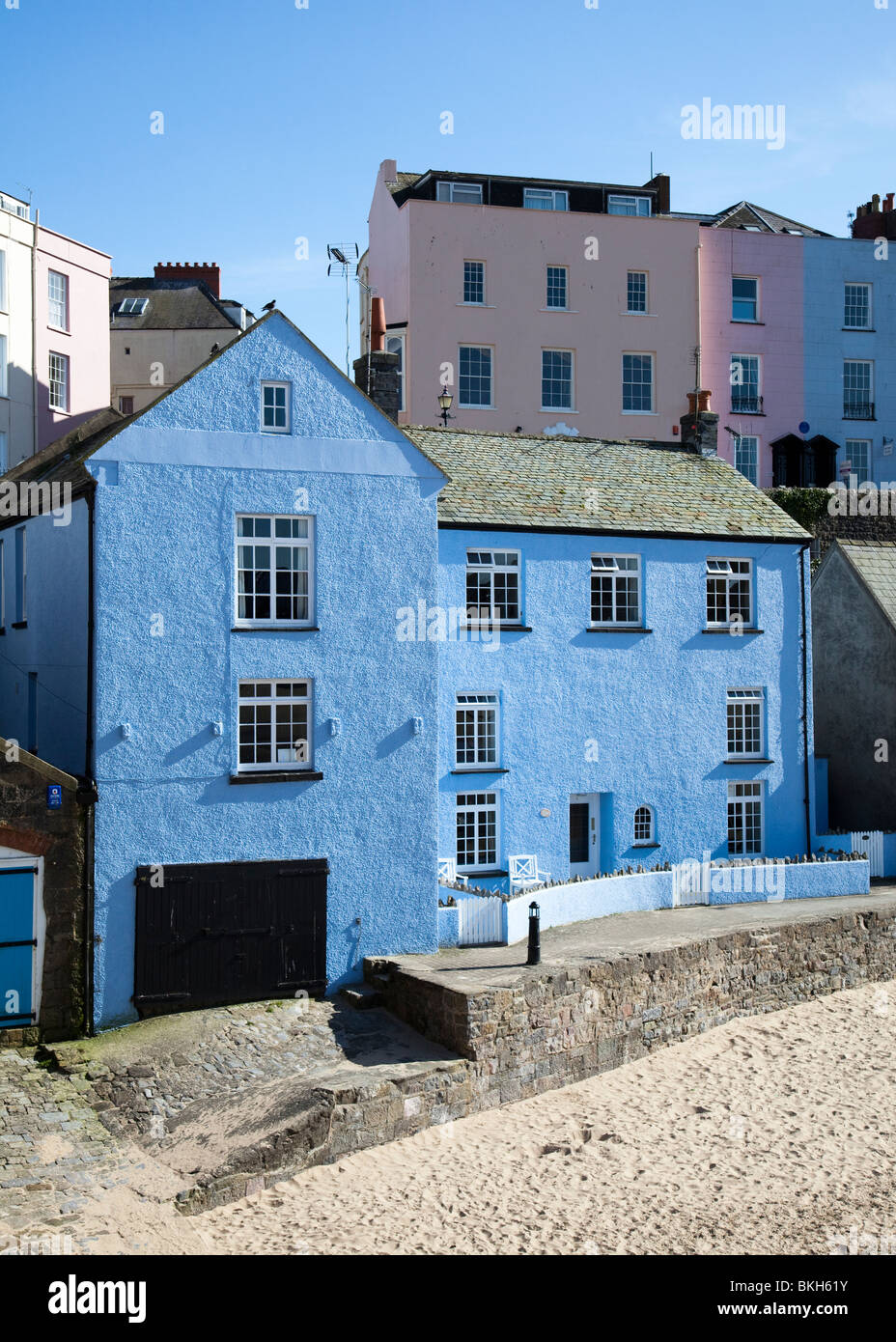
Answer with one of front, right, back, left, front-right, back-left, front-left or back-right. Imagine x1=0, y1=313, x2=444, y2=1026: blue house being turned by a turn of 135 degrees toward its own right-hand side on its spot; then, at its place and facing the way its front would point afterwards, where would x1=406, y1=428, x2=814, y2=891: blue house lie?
right

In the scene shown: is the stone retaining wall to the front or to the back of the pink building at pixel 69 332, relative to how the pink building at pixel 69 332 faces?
to the front

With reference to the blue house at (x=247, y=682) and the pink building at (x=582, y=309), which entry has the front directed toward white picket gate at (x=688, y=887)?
the pink building

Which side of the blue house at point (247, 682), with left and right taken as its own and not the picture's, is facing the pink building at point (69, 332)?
back

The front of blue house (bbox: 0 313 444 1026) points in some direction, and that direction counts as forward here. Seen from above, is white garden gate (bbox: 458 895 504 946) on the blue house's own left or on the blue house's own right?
on the blue house's own left

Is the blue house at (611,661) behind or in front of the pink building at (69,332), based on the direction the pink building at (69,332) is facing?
in front

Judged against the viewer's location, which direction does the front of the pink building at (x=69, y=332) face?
facing the viewer and to the right of the viewer

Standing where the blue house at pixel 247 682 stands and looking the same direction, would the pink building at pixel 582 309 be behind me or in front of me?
behind

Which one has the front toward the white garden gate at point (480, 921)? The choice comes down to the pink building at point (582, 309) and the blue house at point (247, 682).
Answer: the pink building

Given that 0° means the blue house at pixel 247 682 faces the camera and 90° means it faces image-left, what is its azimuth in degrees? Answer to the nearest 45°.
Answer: approximately 0°

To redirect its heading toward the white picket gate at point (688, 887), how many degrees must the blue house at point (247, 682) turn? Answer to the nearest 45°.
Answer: approximately 135° to its left

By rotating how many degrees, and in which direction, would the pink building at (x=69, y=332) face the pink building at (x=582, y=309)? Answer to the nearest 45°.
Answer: approximately 45° to its left

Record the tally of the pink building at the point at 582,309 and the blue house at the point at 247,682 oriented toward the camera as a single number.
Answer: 2
